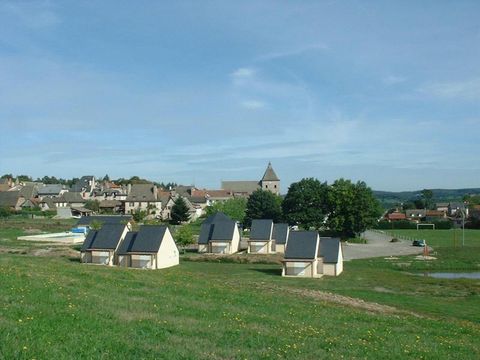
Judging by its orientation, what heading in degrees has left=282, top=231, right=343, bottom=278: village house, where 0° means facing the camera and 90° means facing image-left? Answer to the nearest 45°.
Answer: approximately 0°
